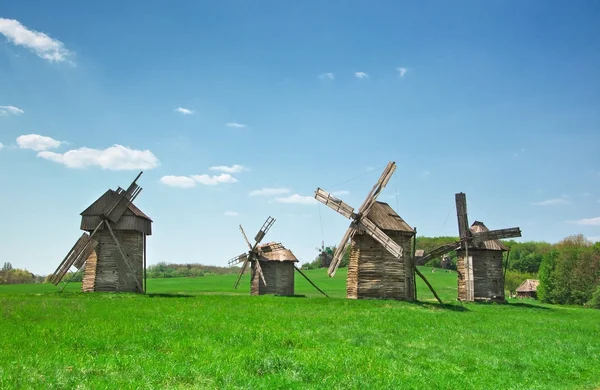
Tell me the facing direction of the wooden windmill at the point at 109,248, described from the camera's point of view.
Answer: facing the viewer and to the left of the viewer
